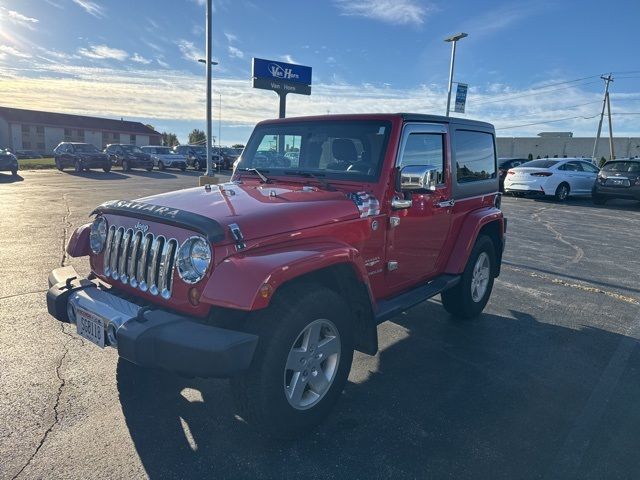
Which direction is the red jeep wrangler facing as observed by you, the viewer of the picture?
facing the viewer and to the left of the viewer

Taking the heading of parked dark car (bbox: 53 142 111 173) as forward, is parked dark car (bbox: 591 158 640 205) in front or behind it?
in front

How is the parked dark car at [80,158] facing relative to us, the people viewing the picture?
facing the viewer and to the right of the viewer

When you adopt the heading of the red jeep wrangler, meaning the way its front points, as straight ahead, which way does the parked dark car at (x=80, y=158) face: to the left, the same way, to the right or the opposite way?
to the left

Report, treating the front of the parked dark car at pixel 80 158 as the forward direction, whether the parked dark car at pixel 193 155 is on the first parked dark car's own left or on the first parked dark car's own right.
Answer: on the first parked dark car's own left

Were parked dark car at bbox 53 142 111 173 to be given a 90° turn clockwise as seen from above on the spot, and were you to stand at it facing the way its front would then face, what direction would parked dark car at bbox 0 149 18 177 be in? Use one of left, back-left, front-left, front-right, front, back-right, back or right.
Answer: front

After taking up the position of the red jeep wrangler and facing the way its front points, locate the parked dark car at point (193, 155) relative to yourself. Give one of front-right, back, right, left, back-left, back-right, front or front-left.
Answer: back-right

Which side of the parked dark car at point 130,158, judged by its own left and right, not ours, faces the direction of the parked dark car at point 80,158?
right

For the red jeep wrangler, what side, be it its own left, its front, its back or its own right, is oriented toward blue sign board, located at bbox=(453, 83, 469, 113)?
back

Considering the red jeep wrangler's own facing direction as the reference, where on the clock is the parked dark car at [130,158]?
The parked dark car is roughly at 4 o'clock from the red jeep wrangler.

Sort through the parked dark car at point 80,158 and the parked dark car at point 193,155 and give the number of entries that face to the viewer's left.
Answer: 0

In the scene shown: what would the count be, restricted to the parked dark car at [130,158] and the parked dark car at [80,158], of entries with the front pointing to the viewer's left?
0

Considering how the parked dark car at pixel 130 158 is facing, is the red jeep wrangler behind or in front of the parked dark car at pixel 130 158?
in front
